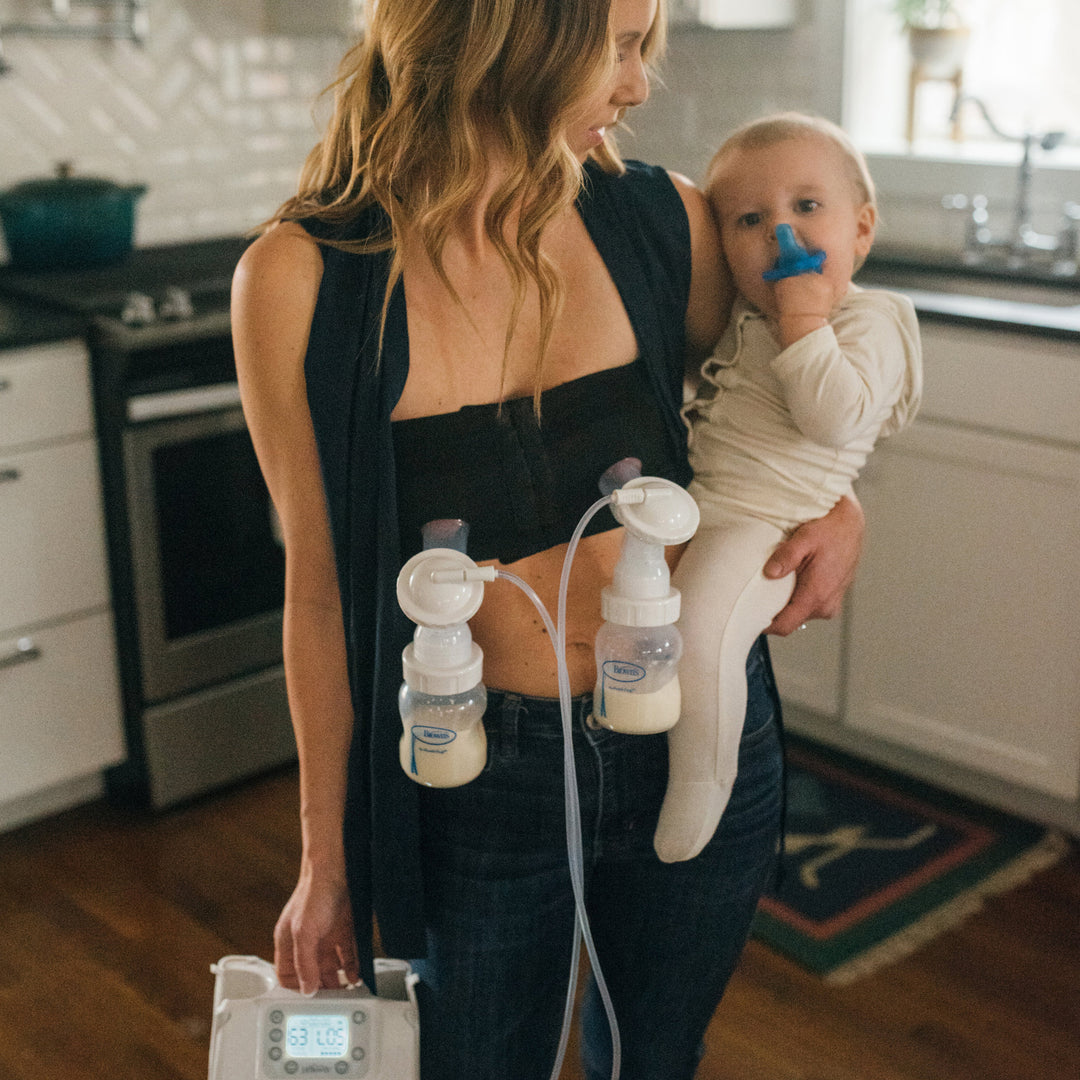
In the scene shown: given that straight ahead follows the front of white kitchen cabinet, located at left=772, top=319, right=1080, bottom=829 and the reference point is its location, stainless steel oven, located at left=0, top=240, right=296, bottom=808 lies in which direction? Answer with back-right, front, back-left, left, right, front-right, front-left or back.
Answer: front-right

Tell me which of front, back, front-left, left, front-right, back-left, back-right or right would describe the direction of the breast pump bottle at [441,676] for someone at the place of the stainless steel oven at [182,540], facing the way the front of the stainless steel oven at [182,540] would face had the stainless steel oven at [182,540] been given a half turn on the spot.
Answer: back-left

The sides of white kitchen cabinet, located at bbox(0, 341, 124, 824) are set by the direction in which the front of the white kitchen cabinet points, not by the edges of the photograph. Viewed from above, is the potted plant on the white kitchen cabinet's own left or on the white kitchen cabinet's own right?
on the white kitchen cabinet's own left

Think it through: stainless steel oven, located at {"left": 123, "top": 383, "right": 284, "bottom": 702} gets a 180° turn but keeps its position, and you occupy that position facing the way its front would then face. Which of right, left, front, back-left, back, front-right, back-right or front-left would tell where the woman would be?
back-left

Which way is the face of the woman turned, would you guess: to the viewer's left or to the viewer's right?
to the viewer's right

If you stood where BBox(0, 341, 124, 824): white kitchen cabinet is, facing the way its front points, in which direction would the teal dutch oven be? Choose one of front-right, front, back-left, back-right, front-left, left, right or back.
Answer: back-left

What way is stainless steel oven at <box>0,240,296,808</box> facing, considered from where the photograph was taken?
facing the viewer and to the right of the viewer

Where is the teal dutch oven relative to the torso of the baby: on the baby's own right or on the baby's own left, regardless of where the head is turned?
on the baby's own right

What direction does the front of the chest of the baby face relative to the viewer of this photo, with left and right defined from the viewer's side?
facing the viewer and to the left of the viewer

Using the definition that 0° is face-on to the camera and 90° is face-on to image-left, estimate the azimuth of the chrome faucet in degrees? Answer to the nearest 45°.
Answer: approximately 45°

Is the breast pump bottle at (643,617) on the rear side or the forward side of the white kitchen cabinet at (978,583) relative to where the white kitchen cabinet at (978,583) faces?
on the forward side
